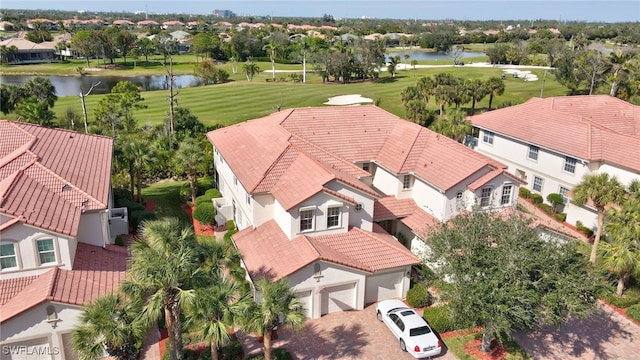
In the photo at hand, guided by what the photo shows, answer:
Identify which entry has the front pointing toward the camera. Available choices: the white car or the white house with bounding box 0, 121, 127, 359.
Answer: the white house

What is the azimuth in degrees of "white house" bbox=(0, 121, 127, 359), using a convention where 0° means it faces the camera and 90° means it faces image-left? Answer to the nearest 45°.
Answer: approximately 0°

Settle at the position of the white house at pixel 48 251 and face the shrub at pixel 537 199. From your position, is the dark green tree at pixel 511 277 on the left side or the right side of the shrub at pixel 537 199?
right

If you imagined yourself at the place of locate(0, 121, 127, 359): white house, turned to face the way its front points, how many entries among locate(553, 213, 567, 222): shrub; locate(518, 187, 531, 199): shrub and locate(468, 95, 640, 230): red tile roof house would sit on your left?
3

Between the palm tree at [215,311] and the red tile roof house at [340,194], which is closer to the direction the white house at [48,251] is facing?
the palm tree

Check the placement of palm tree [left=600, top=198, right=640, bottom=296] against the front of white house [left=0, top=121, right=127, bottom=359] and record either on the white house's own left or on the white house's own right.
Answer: on the white house's own left

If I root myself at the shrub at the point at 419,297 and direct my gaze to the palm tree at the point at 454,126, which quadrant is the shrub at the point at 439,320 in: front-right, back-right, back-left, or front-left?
back-right

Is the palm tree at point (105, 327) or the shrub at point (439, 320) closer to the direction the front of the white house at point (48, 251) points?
the palm tree
